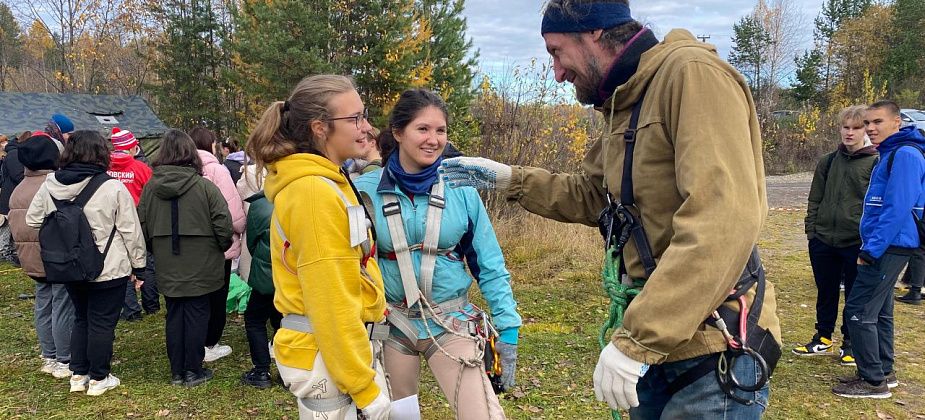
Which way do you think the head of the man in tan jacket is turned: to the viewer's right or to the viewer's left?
to the viewer's left

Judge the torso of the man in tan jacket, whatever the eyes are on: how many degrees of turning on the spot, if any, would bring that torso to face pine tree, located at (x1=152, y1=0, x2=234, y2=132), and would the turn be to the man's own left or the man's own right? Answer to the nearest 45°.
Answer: approximately 45° to the man's own right

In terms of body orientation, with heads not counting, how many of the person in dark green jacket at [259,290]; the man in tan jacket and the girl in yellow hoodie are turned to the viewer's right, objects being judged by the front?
1

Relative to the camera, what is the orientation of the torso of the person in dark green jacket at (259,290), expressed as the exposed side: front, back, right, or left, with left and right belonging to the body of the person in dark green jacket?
left

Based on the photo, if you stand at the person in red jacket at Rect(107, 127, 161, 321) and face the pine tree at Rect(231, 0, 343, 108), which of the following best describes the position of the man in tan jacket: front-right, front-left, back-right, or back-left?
back-right

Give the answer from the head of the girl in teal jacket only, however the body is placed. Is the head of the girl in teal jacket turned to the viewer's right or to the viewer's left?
to the viewer's right

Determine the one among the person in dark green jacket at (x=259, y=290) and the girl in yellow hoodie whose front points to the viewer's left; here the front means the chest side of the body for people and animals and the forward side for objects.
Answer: the person in dark green jacket

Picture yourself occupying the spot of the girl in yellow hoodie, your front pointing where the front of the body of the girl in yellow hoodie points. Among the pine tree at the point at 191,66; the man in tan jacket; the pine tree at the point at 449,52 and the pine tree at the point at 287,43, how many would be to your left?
3

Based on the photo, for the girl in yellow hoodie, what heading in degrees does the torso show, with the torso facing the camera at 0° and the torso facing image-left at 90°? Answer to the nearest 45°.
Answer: approximately 270°

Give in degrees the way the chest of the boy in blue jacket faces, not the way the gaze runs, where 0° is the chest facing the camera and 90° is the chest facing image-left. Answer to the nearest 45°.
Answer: approximately 90°

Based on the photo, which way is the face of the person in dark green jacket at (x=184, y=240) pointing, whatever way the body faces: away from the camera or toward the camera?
away from the camera

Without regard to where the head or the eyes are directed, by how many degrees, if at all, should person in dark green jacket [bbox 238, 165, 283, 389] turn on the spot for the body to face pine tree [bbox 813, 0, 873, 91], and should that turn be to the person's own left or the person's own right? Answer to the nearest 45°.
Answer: approximately 135° to the person's own right

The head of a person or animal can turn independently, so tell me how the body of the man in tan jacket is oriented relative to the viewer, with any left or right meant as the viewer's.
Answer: facing to the left of the viewer

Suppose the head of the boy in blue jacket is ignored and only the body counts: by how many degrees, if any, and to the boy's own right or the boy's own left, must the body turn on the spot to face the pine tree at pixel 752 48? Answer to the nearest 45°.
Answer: approximately 90° to the boy's own right
